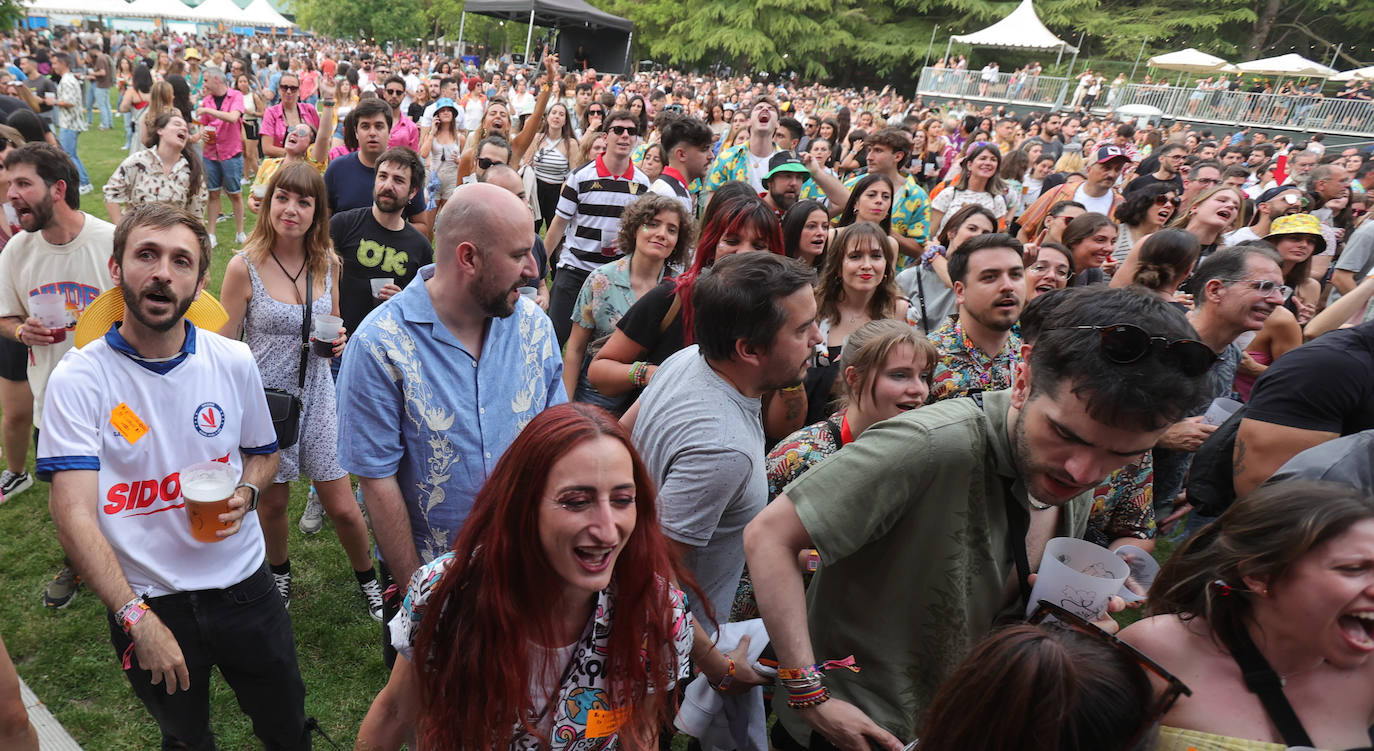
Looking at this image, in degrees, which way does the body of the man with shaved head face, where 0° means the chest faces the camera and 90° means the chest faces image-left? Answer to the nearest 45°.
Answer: approximately 315°

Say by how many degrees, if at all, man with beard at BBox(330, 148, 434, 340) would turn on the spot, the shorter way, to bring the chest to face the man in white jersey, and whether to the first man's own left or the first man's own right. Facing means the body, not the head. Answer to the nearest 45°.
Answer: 0° — they already face them

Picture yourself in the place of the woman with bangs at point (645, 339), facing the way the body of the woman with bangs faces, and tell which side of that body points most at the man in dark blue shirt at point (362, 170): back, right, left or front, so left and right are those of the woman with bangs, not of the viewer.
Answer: back

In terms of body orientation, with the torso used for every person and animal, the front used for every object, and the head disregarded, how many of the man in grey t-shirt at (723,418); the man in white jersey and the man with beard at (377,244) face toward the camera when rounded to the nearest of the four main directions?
2

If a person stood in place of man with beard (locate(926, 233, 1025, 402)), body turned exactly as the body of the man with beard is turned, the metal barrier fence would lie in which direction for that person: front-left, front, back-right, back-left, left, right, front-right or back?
back-left

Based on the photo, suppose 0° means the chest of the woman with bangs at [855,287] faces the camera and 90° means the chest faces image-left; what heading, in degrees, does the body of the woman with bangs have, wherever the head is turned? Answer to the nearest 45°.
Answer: approximately 0°

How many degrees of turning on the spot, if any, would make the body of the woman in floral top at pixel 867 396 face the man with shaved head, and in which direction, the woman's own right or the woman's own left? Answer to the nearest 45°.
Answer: approximately 90° to the woman's own right

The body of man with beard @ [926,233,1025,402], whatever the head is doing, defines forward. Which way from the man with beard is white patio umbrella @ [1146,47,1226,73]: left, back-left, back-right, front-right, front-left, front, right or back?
back-left

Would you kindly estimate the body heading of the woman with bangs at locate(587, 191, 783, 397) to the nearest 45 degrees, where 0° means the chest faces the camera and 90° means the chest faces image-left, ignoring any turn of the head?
approximately 315°

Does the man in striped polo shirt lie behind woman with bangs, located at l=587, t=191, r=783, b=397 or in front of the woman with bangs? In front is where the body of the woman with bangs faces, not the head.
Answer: behind

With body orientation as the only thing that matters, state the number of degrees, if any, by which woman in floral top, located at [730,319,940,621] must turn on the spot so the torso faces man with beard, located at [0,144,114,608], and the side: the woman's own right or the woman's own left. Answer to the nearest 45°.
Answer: approximately 135° to the woman's own right
